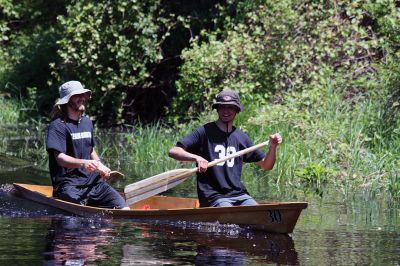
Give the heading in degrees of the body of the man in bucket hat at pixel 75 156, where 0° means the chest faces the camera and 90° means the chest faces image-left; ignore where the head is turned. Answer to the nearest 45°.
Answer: approximately 315°

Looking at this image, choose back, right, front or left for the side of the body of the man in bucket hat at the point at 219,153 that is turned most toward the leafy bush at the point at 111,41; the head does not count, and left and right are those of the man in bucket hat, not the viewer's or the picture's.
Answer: back

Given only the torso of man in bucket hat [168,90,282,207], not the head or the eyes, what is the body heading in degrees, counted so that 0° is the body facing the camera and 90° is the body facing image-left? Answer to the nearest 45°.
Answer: approximately 0°

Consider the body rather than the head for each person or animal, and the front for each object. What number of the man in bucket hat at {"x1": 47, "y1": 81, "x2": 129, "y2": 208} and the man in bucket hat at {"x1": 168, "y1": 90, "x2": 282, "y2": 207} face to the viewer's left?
0

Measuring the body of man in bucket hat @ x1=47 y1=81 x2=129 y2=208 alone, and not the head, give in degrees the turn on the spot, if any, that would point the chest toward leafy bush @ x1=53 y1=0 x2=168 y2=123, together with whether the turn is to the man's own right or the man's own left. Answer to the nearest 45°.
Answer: approximately 135° to the man's own left

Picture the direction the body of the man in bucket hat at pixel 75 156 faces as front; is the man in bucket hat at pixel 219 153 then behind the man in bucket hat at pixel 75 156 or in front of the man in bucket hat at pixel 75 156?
in front
